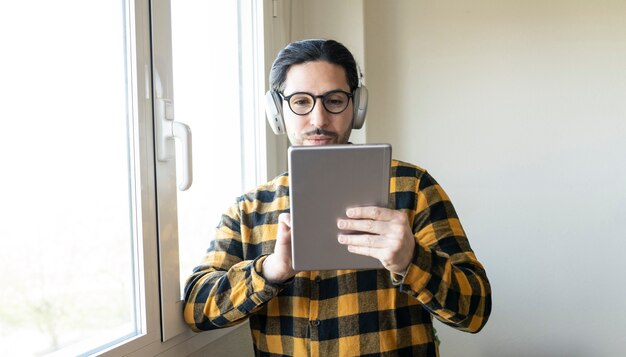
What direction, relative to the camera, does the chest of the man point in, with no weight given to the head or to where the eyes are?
toward the camera

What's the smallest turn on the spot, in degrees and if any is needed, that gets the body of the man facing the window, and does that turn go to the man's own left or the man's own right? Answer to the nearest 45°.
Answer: approximately 90° to the man's own right

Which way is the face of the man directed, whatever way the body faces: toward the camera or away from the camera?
toward the camera
